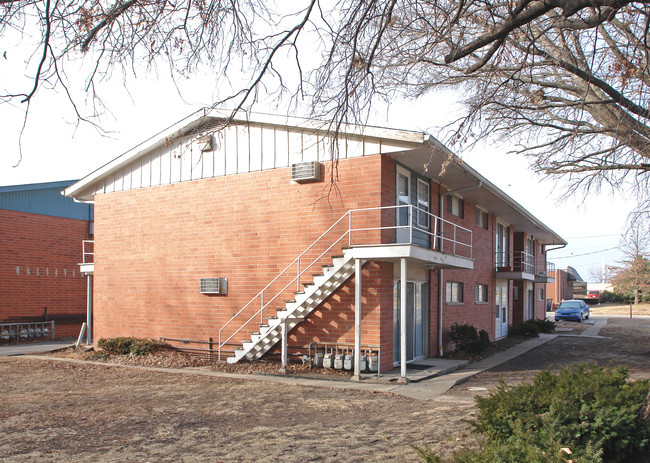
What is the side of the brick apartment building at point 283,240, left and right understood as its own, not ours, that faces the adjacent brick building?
back

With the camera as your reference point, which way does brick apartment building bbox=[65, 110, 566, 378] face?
facing the viewer and to the right of the viewer

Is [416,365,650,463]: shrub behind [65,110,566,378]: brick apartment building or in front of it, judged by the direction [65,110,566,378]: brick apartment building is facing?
in front
